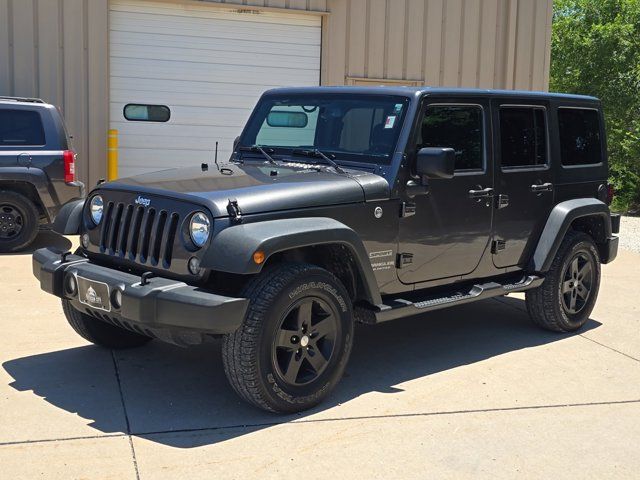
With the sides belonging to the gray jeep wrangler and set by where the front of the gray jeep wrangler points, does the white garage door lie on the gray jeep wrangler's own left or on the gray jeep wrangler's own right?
on the gray jeep wrangler's own right

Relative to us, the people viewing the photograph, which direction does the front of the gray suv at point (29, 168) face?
facing to the left of the viewer

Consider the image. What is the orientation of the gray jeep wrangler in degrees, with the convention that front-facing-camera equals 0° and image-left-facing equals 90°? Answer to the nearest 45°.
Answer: approximately 45°

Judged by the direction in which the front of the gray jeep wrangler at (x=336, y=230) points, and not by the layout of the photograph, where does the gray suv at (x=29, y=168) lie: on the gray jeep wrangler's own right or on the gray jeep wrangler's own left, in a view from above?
on the gray jeep wrangler's own right

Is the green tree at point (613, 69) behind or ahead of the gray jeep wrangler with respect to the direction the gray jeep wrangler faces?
behind

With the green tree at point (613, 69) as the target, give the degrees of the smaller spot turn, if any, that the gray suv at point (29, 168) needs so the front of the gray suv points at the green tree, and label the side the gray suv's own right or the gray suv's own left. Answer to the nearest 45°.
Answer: approximately 135° to the gray suv's own right
